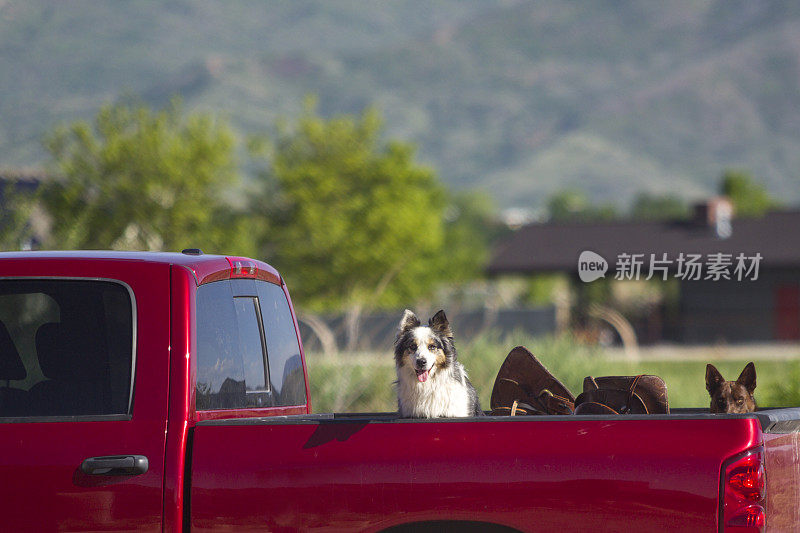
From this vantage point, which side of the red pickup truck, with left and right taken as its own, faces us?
left

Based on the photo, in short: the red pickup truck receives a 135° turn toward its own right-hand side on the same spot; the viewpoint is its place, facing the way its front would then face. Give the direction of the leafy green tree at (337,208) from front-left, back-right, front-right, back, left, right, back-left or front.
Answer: front-left

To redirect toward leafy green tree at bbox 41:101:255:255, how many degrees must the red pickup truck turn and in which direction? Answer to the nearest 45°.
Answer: approximately 90° to its right
